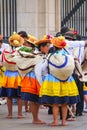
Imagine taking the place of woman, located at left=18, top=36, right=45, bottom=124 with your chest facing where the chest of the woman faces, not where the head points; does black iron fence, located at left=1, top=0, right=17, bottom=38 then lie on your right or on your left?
on your left

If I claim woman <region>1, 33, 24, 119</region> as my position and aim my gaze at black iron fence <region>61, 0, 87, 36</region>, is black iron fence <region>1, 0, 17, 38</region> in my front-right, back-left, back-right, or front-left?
front-left

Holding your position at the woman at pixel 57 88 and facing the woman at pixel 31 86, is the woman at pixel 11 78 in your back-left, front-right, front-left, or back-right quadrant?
front-right
